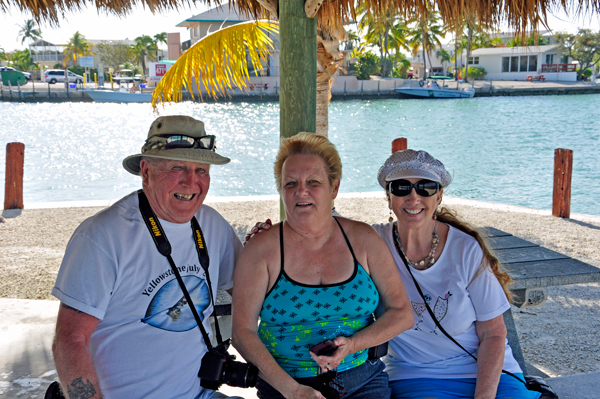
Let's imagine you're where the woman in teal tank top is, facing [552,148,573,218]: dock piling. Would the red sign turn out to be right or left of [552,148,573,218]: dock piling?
left

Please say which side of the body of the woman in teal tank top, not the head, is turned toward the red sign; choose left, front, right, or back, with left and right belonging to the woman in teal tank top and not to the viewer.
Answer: back

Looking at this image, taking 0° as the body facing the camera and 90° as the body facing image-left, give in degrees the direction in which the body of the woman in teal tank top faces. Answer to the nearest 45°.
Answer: approximately 0°

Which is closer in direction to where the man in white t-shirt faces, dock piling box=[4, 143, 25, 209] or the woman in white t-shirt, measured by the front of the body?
the woman in white t-shirt

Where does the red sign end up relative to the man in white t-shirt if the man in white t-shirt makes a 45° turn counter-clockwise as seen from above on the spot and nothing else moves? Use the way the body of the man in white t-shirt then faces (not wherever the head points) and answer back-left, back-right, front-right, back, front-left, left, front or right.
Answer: left

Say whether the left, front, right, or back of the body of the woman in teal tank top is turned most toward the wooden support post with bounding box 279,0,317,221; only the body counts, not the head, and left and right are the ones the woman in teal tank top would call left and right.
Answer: back

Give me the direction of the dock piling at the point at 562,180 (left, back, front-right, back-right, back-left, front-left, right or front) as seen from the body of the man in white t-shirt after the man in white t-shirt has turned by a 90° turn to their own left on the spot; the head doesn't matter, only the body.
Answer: front
